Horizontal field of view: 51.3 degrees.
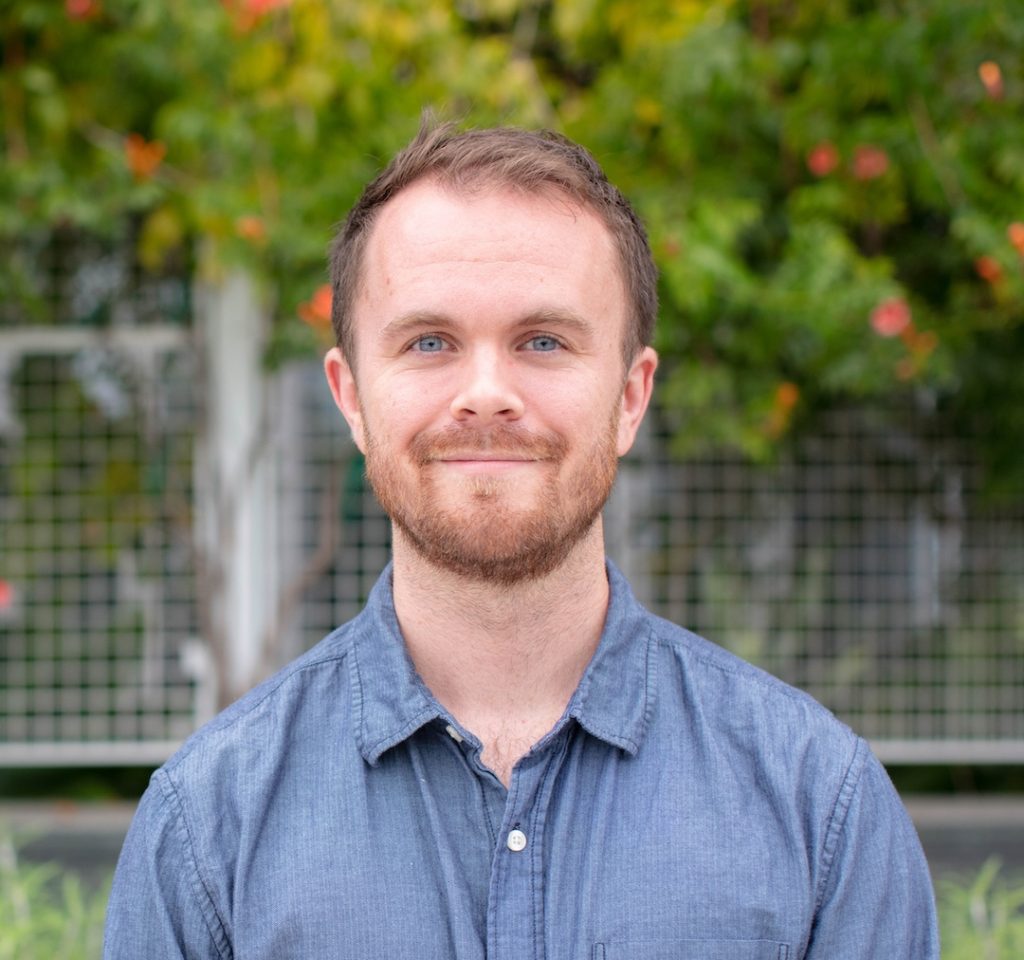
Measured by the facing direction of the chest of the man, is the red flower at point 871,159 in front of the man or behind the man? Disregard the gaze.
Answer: behind

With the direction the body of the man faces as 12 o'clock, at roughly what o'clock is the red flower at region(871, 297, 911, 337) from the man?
The red flower is roughly at 7 o'clock from the man.

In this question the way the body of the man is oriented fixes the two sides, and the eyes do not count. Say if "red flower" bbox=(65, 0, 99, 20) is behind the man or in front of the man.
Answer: behind

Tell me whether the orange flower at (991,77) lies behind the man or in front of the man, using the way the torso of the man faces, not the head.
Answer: behind

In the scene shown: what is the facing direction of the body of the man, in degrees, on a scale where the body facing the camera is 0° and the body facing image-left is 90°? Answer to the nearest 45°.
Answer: approximately 0°

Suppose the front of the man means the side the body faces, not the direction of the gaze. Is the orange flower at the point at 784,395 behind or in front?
behind

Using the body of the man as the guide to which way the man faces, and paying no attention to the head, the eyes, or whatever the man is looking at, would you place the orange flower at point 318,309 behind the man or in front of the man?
behind

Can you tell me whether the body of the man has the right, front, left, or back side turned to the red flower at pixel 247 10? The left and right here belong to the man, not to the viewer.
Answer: back

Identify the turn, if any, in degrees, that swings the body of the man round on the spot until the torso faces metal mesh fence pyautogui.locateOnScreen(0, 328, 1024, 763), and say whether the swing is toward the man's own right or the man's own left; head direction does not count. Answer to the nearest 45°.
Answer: approximately 180°

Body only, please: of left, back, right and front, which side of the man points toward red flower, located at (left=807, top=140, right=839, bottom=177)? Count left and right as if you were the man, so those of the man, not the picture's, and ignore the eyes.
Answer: back

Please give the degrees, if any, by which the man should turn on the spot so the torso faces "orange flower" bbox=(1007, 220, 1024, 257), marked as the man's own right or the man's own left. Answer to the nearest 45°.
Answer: approximately 135° to the man's own left
